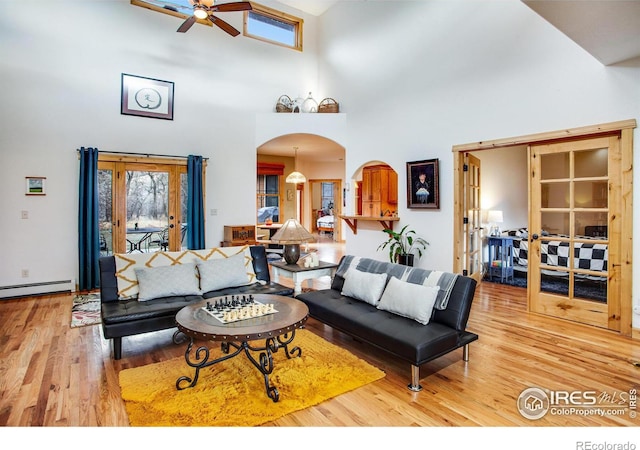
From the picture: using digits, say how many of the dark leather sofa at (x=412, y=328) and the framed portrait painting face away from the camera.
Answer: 0

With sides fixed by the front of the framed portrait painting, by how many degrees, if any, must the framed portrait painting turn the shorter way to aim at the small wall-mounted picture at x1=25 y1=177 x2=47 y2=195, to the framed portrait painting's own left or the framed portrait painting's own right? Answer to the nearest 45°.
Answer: approximately 45° to the framed portrait painting's own right

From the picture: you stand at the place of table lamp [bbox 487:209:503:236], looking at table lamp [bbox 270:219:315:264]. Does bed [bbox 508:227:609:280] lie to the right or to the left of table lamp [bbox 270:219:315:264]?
left

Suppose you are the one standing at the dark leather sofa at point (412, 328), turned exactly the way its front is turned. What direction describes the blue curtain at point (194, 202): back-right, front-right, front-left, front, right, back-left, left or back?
right

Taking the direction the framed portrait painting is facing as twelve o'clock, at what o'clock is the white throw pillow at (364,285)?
The white throw pillow is roughly at 11 o'clock from the framed portrait painting.

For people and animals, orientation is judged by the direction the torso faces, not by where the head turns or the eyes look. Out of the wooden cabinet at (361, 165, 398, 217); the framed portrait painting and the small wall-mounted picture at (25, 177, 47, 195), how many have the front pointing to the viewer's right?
0

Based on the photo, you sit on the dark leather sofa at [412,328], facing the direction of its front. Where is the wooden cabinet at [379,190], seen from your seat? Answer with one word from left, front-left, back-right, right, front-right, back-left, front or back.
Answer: back-right

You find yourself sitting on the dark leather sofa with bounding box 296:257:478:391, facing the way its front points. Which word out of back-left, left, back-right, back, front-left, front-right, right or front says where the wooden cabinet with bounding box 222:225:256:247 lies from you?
right

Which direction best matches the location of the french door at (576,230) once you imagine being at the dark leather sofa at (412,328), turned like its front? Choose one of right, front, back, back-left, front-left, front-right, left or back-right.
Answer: back

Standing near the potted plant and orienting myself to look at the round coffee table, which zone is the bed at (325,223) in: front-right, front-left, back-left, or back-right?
back-right

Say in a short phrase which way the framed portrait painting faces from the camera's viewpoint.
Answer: facing the viewer and to the left of the viewer

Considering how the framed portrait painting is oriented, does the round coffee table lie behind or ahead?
ahead

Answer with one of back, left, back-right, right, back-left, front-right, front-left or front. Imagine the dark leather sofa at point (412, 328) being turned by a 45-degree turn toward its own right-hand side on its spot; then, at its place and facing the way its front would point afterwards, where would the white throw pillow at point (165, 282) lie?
front

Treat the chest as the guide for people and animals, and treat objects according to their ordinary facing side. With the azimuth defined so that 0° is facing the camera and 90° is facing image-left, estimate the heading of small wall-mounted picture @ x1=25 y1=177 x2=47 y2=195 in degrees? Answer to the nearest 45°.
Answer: approximately 0°

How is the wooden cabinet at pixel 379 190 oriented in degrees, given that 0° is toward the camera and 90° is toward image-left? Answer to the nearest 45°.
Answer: approximately 45°

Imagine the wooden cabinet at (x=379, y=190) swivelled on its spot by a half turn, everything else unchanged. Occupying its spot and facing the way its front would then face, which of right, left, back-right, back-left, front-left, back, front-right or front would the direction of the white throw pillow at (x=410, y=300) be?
back-right

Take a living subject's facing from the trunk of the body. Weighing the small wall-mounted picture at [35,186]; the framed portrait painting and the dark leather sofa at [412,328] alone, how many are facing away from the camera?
0
